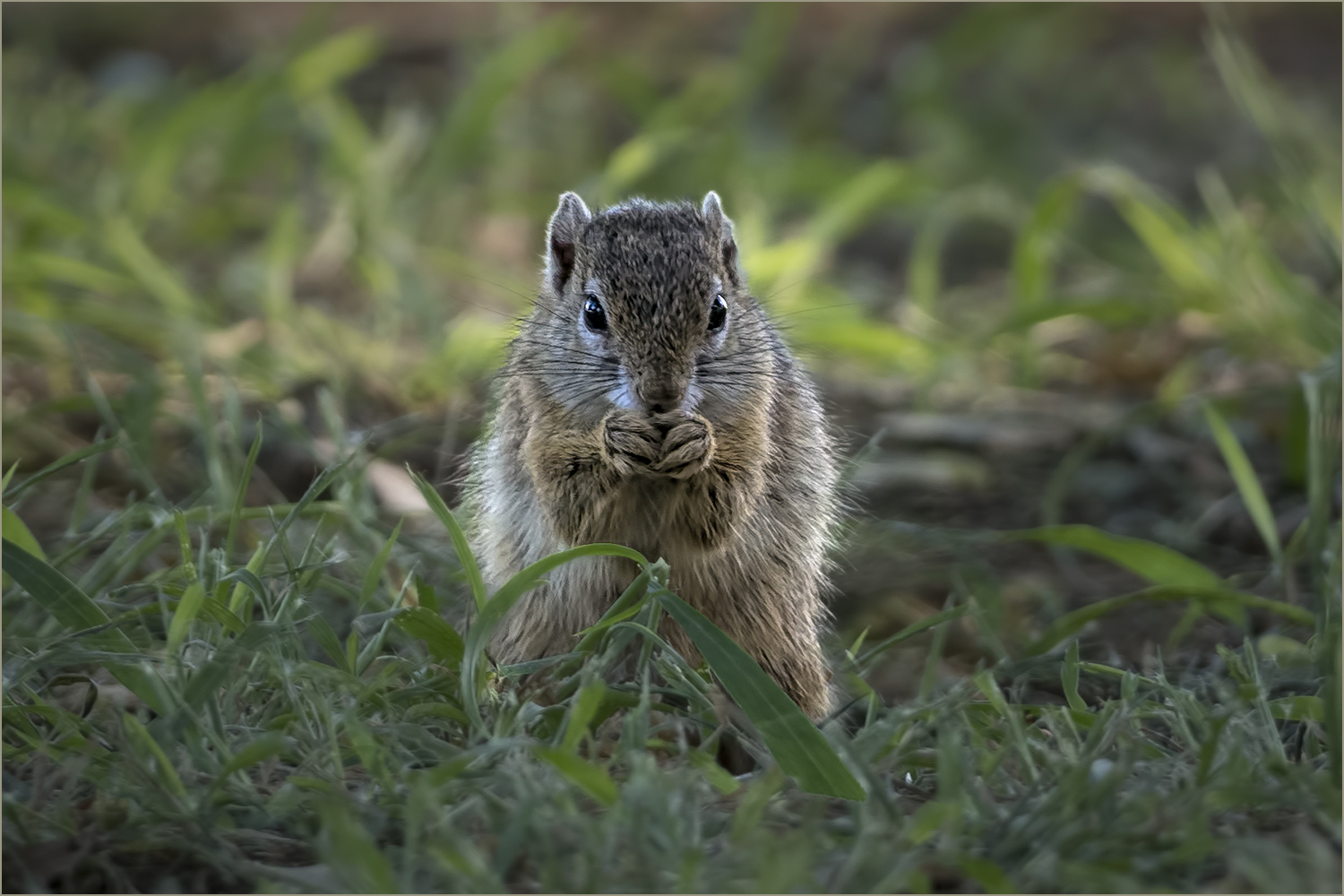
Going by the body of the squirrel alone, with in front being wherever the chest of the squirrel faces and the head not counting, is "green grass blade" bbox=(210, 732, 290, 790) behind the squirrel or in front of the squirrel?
in front

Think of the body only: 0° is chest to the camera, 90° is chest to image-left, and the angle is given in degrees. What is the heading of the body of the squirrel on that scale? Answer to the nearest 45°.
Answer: approximately 0°

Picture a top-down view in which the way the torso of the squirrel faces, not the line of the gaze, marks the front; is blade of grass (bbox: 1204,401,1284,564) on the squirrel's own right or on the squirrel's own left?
on the squirrel's own left

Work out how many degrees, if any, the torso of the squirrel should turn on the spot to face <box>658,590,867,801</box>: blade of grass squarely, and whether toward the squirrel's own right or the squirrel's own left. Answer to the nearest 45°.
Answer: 0° — it already faces it

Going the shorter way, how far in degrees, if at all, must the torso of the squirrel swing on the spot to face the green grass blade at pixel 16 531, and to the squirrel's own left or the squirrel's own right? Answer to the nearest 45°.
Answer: approximately 90° to the squirrel's own right

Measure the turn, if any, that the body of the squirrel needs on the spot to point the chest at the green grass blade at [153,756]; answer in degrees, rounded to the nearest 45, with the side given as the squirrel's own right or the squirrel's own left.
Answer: approximately 45° to the squirrel's own right

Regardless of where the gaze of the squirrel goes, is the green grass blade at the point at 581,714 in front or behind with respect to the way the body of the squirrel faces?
in front

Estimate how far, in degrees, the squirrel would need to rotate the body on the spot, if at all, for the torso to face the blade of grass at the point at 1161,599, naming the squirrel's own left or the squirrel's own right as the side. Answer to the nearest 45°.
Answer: approximately 90° to the squirrel's own left

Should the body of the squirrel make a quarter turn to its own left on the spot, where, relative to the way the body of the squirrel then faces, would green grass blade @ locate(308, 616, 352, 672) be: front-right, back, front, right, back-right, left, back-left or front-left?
back-right

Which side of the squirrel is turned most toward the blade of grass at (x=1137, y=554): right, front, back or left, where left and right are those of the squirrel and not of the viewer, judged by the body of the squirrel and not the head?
left

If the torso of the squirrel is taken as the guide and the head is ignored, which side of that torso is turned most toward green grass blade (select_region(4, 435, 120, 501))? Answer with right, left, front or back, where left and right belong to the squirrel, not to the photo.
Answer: right

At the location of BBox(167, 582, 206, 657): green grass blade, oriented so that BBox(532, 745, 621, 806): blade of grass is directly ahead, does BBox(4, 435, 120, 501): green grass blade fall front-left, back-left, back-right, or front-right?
back-left
